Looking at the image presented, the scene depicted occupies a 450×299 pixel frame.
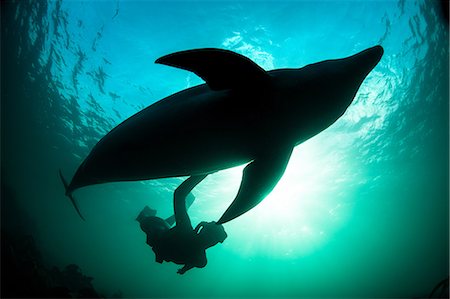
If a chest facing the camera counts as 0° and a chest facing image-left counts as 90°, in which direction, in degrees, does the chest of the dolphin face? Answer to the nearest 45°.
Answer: approximately 270°
